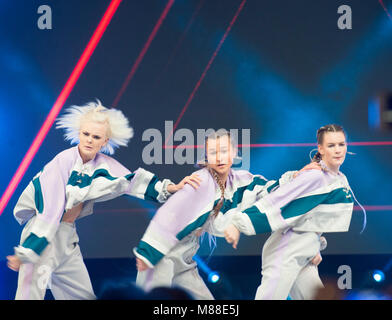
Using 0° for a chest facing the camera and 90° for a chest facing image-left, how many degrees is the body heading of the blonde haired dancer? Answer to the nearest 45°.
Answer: approximately 315°

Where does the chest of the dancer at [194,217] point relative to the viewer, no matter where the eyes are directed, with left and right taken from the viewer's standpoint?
facing the viewer and to the right of the viewer

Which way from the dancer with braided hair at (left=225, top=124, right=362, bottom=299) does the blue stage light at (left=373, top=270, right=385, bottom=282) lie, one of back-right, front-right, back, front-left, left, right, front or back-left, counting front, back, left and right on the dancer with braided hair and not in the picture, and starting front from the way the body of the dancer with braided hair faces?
left

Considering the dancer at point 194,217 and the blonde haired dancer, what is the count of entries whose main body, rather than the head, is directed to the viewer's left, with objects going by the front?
0

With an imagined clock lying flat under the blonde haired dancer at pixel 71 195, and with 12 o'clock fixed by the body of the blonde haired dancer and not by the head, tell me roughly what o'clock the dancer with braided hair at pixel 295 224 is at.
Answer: The dancer with braided hair is roughly at 11 o'clock from the blonde haired dancer.

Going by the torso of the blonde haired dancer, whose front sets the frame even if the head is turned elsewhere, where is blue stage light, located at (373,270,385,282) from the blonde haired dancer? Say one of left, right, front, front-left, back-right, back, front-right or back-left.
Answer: front-left
